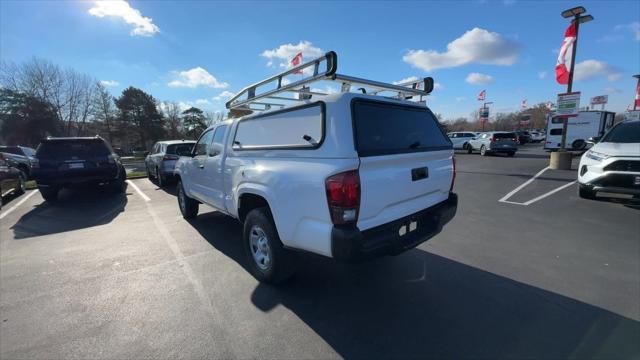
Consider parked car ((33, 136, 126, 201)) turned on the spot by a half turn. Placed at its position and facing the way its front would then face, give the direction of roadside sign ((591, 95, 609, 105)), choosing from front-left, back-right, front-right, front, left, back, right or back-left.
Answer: left

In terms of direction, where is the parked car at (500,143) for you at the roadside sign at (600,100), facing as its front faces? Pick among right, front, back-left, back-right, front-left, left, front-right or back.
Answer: front

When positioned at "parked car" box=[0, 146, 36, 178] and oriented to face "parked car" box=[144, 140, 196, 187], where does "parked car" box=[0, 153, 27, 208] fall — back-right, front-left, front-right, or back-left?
front-right

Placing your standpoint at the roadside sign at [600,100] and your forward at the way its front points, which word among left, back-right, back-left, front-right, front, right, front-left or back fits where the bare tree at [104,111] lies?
front-right

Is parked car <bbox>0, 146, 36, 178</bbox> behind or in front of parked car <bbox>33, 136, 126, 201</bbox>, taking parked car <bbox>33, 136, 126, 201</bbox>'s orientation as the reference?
in front

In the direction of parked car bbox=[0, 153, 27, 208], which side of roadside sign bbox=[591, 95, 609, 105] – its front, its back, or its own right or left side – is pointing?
front

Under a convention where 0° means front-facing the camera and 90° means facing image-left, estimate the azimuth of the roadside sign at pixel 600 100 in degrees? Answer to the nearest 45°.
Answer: approximately 0°

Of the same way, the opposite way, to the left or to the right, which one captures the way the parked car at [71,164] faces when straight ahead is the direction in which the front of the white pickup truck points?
the same way

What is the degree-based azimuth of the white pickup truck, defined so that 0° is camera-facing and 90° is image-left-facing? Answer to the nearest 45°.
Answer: approximately 135°

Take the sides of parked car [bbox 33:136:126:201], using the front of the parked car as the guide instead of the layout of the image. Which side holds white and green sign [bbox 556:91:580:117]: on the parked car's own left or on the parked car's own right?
on the parked car's own right

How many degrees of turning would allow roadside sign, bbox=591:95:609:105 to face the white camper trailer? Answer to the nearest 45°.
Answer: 0° — it already faces it

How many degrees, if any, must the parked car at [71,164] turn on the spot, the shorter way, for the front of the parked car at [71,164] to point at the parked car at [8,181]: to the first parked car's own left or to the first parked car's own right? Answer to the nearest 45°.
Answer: approximately 45° to the first parked car's own left

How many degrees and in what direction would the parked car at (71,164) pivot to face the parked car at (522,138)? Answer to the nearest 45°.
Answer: approximately 90° to its right

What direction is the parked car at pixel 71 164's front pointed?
away from the camera
